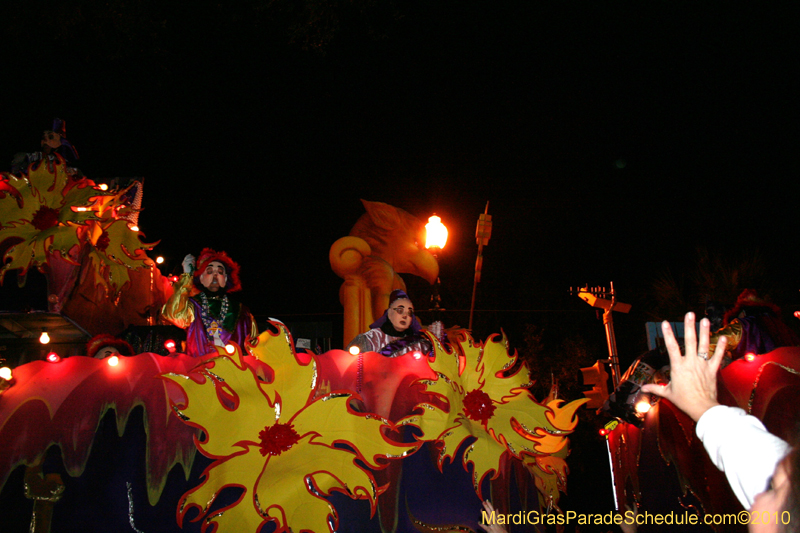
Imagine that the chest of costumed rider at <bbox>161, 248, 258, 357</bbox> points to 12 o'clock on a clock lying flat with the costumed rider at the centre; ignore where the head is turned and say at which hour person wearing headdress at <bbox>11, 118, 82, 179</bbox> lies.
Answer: The person wearing headdress is roughly at 4 o'clock from the costumed rider.

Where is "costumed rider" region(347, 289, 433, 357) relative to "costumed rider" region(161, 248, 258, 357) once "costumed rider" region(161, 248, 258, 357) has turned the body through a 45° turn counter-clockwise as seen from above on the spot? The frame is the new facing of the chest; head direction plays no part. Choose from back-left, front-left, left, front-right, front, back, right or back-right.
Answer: front-left

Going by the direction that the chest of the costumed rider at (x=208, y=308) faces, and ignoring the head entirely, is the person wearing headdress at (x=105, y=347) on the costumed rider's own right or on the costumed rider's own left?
on the costumed rider's own right

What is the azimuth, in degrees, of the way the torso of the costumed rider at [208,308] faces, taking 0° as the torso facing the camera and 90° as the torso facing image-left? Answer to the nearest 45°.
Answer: approximately 0°
